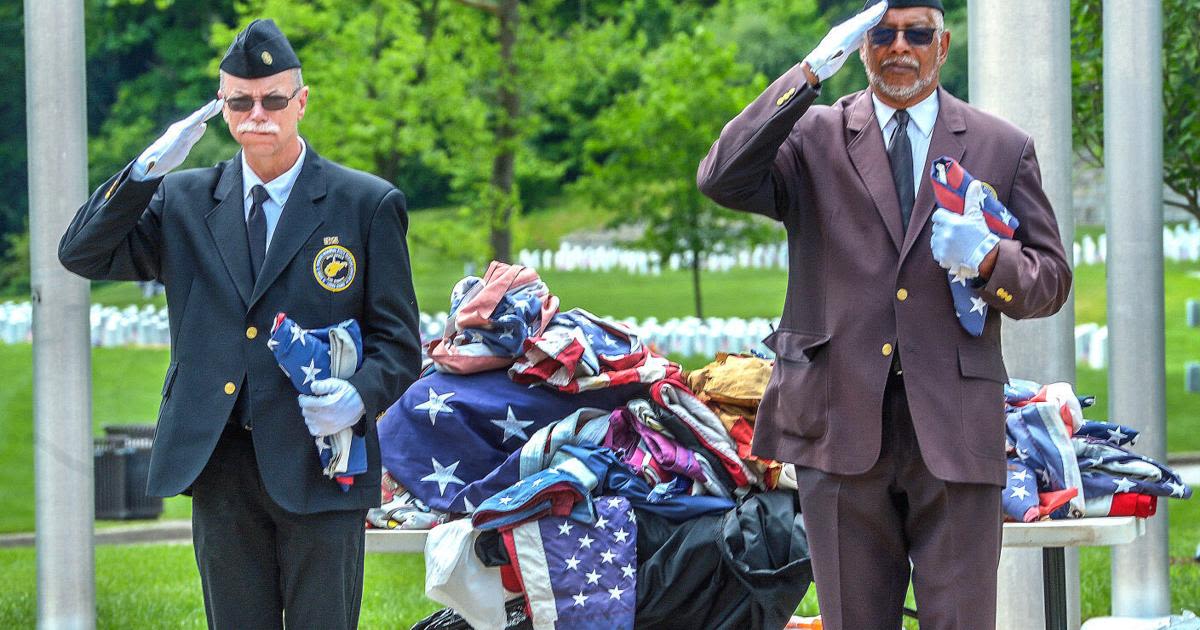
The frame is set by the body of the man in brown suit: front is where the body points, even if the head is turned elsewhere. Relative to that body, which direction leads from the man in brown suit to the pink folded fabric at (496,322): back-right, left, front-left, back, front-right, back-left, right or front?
back-right

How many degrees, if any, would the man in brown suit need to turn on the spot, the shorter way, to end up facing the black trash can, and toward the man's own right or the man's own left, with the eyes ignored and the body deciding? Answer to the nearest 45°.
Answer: approximately 135° to the man's own right

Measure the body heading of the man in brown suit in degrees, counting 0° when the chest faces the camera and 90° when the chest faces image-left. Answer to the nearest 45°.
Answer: approximately 0°

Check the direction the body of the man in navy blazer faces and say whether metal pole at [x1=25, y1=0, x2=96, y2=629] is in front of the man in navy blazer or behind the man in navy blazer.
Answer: behind

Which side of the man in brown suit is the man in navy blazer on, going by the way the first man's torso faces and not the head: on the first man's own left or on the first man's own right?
on the first man's own right

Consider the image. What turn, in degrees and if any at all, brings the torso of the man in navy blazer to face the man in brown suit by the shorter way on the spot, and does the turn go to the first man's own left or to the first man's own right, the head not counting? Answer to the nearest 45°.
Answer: approximately 90° to the first man's own left

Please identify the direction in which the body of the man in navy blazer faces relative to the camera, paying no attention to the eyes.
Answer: toward the camera

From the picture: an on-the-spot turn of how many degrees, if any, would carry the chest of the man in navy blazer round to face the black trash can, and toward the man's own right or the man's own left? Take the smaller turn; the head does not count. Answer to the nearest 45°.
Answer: approximately 180°

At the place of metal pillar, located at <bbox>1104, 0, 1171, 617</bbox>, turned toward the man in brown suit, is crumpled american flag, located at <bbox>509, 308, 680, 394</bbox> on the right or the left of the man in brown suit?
right

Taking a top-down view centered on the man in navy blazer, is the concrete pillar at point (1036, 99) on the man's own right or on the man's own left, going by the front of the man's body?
on the man's own left

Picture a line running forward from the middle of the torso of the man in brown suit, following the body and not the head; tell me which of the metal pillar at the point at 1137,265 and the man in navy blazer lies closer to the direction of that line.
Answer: the man in navy blazer

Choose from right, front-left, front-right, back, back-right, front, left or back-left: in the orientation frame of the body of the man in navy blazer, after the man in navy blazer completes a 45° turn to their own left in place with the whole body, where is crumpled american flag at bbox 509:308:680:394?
left
